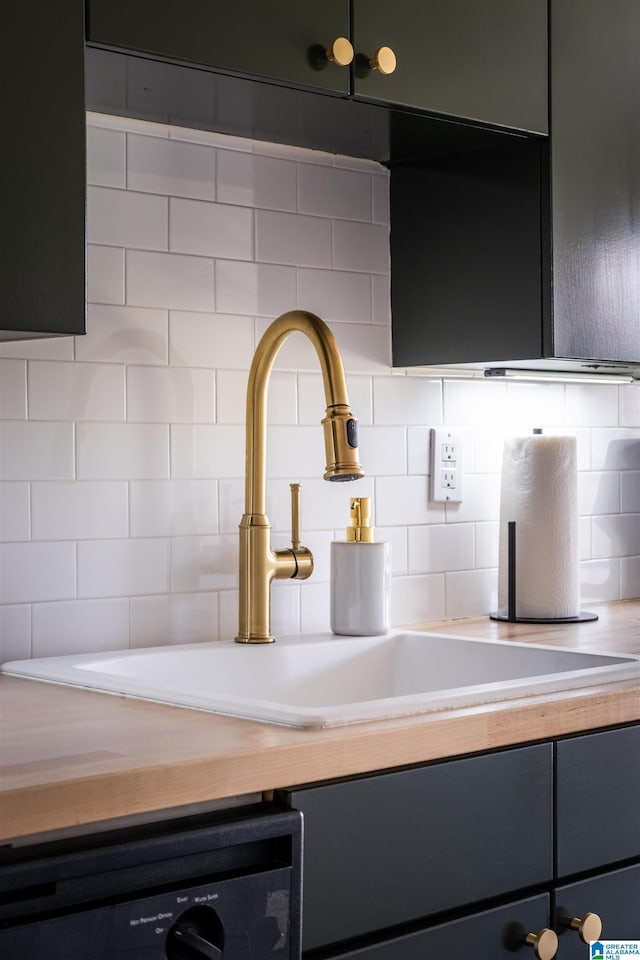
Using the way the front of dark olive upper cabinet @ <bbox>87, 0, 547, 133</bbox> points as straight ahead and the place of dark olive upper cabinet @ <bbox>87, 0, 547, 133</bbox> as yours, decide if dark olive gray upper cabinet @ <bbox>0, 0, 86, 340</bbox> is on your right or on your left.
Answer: on your right

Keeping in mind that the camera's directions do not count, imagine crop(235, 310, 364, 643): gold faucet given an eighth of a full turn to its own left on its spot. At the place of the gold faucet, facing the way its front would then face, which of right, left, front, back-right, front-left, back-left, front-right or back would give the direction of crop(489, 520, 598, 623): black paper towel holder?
front-left

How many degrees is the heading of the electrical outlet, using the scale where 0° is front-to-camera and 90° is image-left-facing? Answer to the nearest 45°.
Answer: approximately 315°

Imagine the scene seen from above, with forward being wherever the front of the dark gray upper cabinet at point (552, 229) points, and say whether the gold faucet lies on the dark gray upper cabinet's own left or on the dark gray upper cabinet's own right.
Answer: on the dark gray upper cabinet's own right

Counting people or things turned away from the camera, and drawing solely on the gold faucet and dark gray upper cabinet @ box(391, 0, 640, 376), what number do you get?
0

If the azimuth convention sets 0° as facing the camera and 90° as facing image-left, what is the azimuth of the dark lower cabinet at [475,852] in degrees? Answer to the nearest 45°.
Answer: approximately 315°

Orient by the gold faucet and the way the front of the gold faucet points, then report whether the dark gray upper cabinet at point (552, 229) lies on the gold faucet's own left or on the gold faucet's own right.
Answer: on the gold faucet's own left

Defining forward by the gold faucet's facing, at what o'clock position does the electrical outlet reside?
The electrical outlet is roughly at 9 o'clock from the gold faucet.
